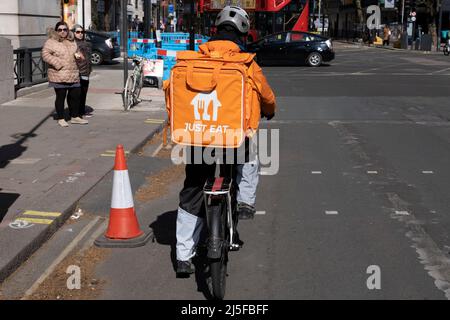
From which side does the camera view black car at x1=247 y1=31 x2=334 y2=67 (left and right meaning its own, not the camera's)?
left

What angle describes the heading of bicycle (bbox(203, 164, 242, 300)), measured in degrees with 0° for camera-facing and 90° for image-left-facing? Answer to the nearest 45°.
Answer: approximately 180°

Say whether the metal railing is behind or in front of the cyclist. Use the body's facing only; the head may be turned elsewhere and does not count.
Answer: in front

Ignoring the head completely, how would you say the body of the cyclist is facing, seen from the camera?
away from the camera

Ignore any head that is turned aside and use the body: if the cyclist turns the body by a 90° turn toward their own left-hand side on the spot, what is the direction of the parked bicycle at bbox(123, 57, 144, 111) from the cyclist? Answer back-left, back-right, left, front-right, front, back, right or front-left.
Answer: right

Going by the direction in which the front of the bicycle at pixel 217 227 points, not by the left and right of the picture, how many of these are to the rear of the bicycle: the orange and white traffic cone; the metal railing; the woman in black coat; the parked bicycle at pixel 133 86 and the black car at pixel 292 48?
0

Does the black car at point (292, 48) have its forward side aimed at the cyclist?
no

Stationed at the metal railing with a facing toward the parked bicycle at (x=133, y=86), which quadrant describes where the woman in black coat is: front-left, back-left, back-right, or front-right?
front-right

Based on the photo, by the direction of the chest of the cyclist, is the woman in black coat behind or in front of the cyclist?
in front

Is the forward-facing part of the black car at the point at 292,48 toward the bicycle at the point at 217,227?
no

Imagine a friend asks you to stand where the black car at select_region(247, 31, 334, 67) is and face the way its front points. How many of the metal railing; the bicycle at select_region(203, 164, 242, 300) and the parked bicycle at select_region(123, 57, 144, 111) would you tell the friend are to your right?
0

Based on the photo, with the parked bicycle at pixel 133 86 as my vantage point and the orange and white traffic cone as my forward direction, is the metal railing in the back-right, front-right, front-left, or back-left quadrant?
back-right

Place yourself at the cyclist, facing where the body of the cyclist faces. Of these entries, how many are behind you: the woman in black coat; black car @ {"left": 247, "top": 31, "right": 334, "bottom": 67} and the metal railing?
0

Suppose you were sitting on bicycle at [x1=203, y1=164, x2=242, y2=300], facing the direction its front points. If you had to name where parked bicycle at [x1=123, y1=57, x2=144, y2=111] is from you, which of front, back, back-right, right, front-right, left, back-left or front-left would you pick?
front

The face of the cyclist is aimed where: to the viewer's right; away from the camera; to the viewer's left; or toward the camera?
away from the camera

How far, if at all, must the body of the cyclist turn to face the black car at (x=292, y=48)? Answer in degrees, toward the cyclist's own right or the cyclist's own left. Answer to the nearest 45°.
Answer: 0° — they already face it
